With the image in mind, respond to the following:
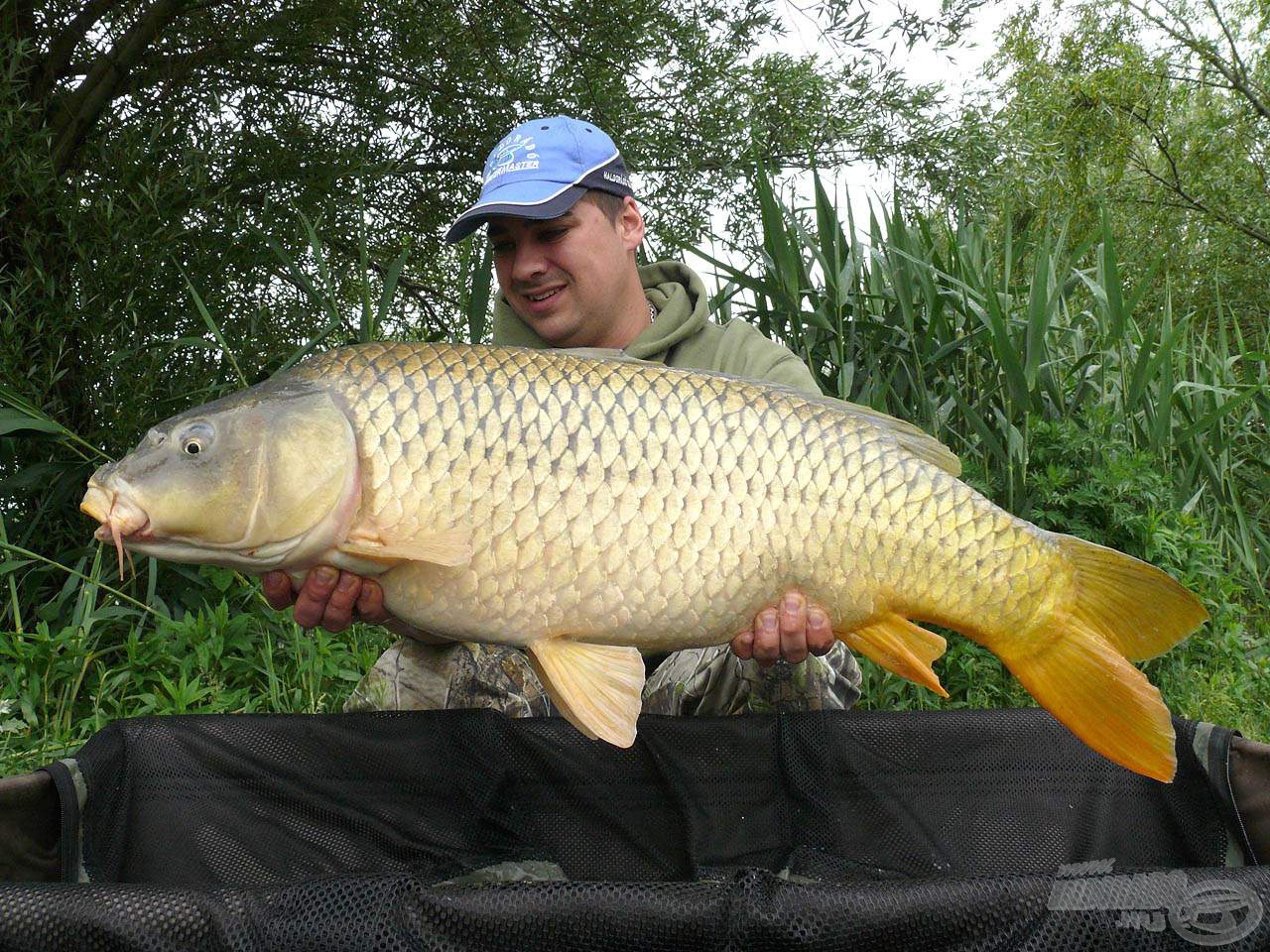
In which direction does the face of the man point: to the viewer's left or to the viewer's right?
to the viewer's left

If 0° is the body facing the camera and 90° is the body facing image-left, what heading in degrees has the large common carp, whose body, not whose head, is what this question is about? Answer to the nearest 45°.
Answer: approximately 90°
